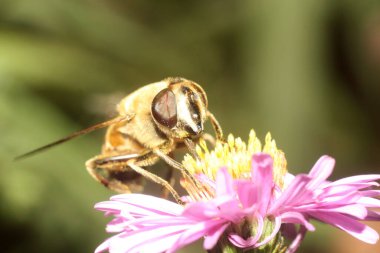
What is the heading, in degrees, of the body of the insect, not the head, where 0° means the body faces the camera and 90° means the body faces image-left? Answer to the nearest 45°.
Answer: approximately 315°
